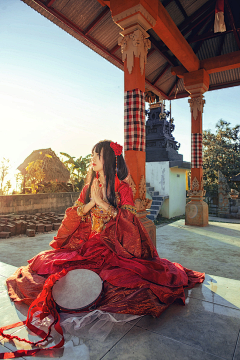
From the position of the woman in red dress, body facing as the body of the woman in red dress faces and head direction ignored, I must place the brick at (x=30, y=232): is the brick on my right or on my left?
on my right

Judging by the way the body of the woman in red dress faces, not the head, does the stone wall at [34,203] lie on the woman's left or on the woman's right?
on the woman's right

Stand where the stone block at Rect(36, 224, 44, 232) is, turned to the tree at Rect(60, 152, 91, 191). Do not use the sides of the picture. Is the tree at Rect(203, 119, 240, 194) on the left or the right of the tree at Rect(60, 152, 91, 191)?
right

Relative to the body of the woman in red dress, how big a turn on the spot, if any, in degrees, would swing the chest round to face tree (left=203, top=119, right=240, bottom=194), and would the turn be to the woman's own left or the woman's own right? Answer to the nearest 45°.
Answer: approximately 180°

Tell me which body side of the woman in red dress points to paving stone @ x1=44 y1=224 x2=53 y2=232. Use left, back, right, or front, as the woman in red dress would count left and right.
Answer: right

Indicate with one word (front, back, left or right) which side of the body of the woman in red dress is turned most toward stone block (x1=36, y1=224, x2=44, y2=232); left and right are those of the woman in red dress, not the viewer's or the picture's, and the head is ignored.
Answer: right

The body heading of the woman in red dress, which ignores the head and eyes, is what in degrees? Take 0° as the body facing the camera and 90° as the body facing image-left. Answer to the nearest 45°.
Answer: approximately 45°

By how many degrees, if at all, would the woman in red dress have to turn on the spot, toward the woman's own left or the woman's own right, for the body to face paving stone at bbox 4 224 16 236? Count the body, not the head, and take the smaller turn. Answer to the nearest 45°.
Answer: approximately 90° to the woman's own right
